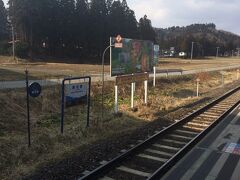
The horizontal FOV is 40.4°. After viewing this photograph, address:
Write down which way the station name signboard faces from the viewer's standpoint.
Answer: facing the viewer and to the right of the viewer

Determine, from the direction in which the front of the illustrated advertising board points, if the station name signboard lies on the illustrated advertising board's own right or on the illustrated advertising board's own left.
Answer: on the illustrated advertising board's own right

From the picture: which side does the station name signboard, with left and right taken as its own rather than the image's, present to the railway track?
front

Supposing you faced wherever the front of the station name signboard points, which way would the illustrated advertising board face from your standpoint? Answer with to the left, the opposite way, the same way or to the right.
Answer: the same way

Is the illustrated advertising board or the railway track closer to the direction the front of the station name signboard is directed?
the railway track

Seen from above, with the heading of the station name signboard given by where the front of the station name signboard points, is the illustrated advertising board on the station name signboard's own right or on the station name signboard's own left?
on the station name signboard's own left

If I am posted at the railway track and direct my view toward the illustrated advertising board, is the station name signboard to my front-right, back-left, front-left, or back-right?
front-left

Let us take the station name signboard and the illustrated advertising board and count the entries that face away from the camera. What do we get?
0
